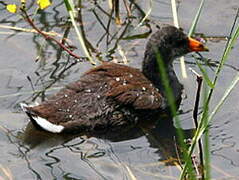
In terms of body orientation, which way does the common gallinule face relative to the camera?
to the viewer's right
